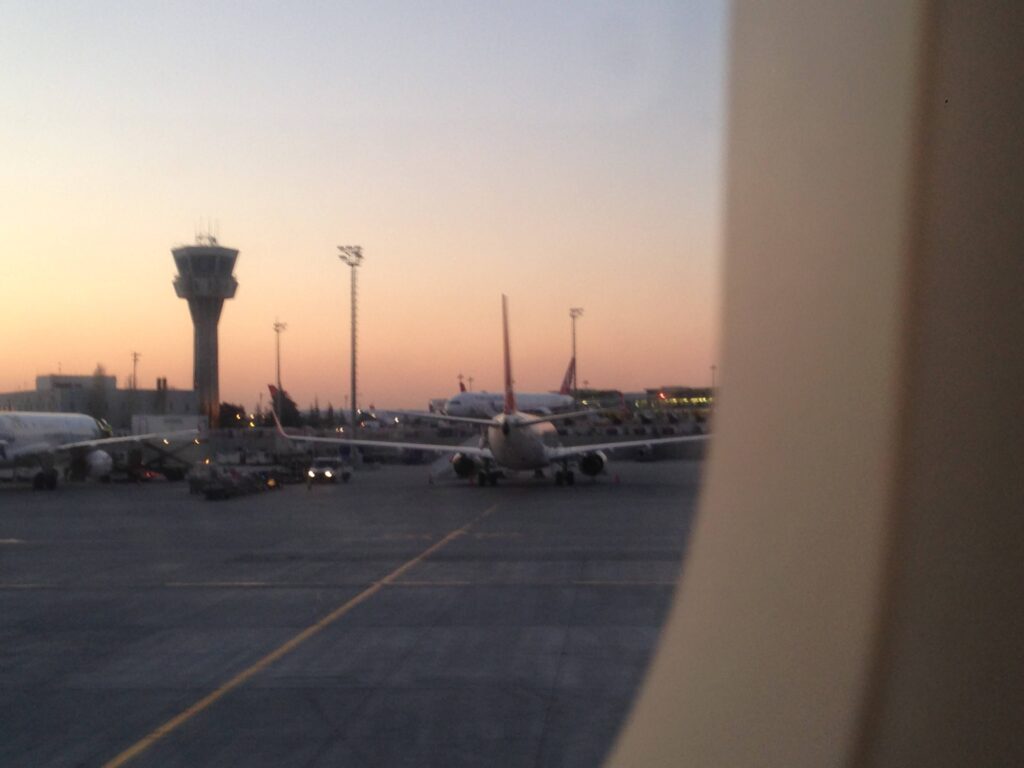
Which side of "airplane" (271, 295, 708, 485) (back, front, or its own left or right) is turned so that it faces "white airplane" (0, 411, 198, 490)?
left

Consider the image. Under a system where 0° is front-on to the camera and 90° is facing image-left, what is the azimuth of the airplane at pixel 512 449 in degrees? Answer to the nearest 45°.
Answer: approximately 180°
